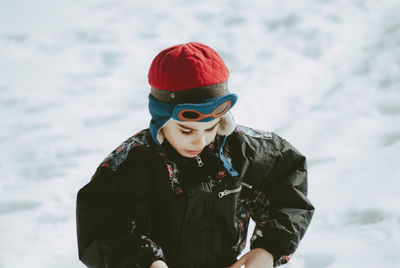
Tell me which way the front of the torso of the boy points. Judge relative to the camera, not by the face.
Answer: toward the camera
